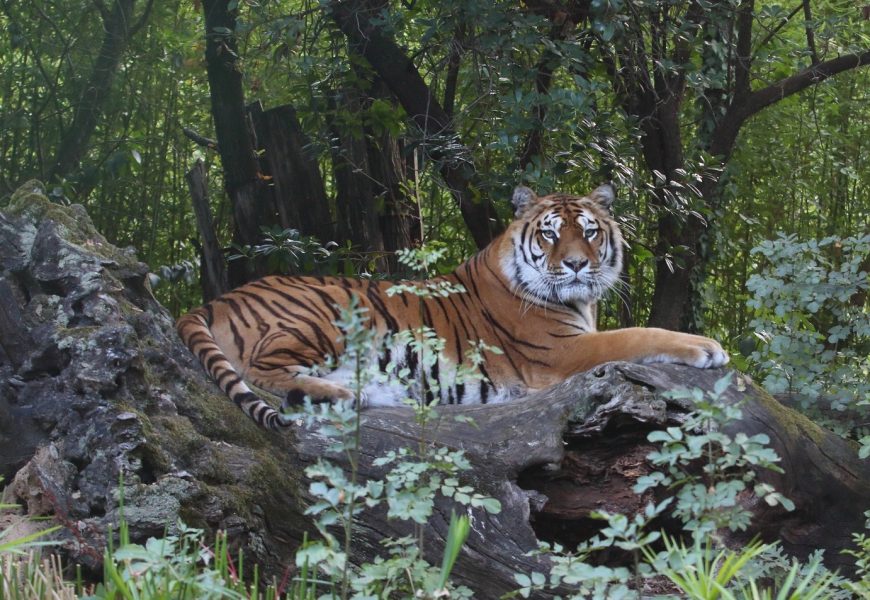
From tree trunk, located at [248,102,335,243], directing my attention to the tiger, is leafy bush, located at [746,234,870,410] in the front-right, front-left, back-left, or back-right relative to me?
front-left

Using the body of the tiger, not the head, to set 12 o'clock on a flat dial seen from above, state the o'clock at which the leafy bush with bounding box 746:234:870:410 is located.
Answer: The leafy bush is roughly at 12 o'clock from the tiger.

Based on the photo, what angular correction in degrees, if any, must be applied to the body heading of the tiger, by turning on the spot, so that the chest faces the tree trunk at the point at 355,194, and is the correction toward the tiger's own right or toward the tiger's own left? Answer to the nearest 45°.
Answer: approximately 90° to the tiger's own left

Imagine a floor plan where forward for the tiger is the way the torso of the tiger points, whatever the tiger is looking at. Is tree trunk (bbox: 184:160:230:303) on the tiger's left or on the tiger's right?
on the tiger's left

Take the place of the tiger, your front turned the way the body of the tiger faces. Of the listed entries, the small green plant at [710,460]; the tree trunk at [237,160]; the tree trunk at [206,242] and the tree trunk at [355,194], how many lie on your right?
1

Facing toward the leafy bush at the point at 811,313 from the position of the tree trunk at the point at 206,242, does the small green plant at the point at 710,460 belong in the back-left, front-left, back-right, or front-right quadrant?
front-right

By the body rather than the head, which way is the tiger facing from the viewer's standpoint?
to the viewer's right

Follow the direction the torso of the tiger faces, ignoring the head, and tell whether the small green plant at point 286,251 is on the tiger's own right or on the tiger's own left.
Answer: on the tiger's own left

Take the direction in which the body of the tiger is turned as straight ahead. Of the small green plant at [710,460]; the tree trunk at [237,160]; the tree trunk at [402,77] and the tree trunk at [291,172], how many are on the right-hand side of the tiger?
1

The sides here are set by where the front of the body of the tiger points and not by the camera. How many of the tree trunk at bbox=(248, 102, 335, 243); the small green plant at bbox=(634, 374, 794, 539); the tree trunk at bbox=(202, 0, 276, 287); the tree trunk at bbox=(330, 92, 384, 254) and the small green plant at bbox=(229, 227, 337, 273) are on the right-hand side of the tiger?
1

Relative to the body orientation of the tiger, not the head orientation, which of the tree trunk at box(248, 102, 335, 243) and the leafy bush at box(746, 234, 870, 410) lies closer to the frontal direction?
the leafy bush

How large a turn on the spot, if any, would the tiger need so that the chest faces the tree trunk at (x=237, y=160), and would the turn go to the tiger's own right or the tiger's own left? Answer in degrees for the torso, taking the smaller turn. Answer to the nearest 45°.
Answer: approximately 135° to the tiger's own left

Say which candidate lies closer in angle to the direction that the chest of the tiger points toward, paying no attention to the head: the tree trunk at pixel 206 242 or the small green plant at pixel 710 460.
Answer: the small green plant

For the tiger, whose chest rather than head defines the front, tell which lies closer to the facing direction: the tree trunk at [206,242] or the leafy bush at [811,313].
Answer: the leafy bush

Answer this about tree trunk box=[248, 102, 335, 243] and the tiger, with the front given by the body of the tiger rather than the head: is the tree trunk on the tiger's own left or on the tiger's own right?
on the tiger's own left

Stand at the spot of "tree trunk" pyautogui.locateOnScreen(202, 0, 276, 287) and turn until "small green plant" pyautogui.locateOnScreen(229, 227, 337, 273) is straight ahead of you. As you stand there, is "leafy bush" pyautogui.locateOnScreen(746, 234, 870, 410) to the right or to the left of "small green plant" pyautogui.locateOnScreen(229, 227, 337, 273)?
left

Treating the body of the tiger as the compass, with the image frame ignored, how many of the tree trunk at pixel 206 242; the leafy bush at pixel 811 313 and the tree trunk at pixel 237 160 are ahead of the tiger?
1
